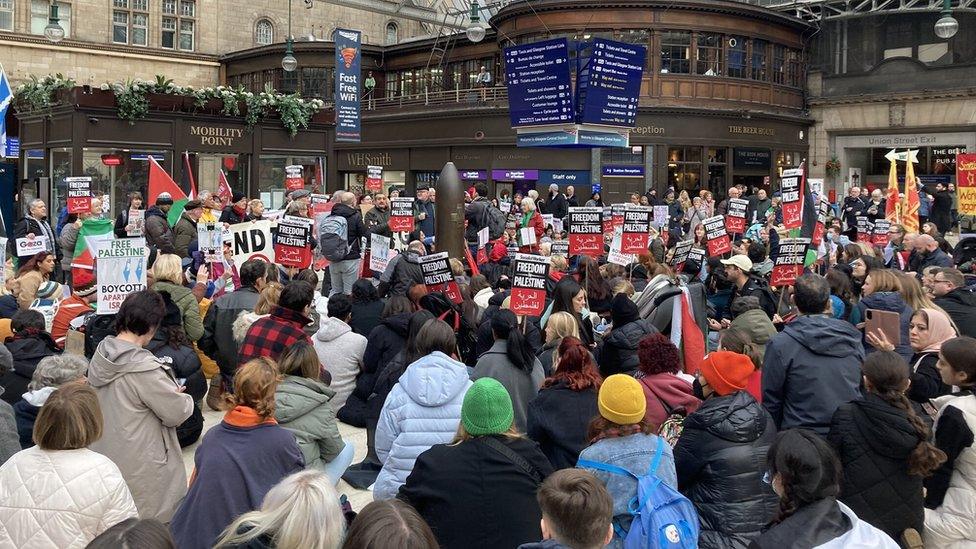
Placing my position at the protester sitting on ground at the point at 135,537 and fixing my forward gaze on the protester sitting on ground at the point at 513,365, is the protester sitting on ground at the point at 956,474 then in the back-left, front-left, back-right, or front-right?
front-right

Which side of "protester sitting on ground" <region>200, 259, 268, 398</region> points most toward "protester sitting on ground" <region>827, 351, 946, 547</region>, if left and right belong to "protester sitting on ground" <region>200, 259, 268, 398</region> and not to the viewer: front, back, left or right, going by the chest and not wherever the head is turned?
right

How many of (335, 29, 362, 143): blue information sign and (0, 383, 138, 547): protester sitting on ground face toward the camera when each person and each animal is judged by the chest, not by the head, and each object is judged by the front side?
1

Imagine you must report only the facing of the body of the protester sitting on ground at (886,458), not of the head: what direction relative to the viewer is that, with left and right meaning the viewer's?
facing away from the viewer and to the left of the viewer

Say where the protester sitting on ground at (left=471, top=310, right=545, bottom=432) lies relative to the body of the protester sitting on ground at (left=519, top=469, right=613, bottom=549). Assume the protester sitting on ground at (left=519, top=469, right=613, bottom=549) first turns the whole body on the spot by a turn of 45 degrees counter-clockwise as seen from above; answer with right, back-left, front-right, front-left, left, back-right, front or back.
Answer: front-right

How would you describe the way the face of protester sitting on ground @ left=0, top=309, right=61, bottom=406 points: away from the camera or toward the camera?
away from the camera

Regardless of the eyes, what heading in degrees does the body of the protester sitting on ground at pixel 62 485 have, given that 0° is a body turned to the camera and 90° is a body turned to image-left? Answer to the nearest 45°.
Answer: approximately 180°

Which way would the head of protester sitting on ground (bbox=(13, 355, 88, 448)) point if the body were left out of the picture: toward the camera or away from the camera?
away from the camera

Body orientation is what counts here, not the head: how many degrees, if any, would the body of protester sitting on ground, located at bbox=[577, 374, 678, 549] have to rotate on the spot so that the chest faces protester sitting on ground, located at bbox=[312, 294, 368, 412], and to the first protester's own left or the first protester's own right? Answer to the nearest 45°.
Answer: approximately 45° to the first protester's own left

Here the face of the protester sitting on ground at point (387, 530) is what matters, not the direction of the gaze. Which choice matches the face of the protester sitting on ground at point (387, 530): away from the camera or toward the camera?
away from the camera

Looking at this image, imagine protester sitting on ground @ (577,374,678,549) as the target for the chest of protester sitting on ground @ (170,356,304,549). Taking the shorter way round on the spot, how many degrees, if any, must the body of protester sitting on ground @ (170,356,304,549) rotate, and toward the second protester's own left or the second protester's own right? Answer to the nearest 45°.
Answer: approximately 90° to the second protester's own right

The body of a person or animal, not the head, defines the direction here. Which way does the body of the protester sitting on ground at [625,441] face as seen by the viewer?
away from the camera

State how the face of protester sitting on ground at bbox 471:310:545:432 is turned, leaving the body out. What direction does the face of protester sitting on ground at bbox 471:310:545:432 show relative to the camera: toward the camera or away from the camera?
away from the camera

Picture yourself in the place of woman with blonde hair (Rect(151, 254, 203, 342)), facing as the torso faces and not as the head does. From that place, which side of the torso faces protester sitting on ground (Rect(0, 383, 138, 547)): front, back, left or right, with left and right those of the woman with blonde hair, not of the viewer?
back
